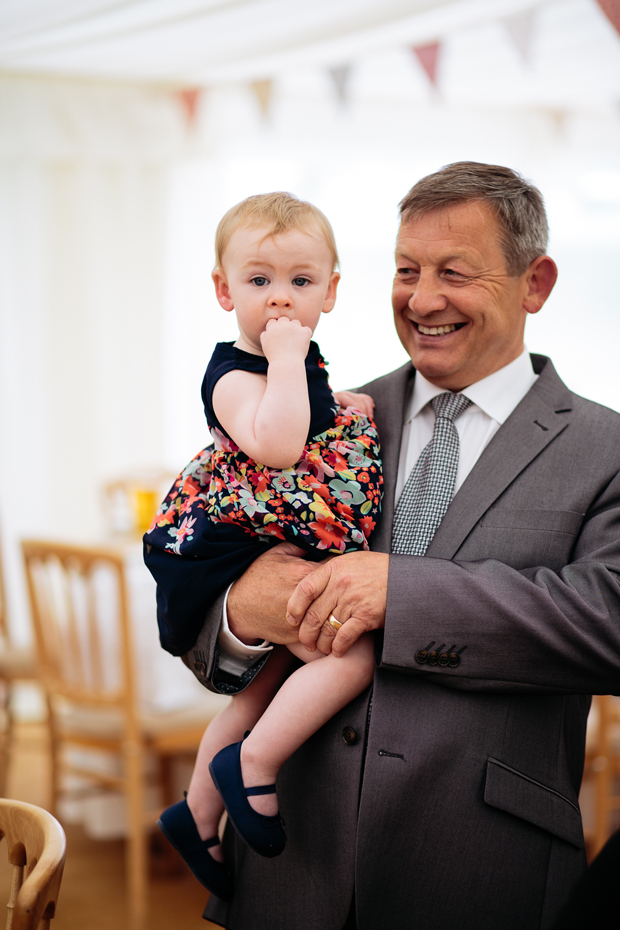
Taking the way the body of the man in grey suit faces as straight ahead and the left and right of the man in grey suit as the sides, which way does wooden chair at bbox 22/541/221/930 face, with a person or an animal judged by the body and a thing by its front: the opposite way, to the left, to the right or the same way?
the opposite way

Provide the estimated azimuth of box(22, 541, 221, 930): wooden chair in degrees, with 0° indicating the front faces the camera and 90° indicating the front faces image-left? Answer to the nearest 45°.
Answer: approximately 225°

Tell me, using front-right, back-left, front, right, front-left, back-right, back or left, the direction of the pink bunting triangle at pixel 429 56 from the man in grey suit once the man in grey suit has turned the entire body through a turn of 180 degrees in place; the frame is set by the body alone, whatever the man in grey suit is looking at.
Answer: front-left

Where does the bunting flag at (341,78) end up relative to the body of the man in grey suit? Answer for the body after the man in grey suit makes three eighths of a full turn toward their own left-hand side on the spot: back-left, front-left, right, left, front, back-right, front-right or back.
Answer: left

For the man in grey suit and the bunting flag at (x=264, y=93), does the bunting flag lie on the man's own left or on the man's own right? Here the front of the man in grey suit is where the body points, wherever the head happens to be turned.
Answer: on the man's own right
